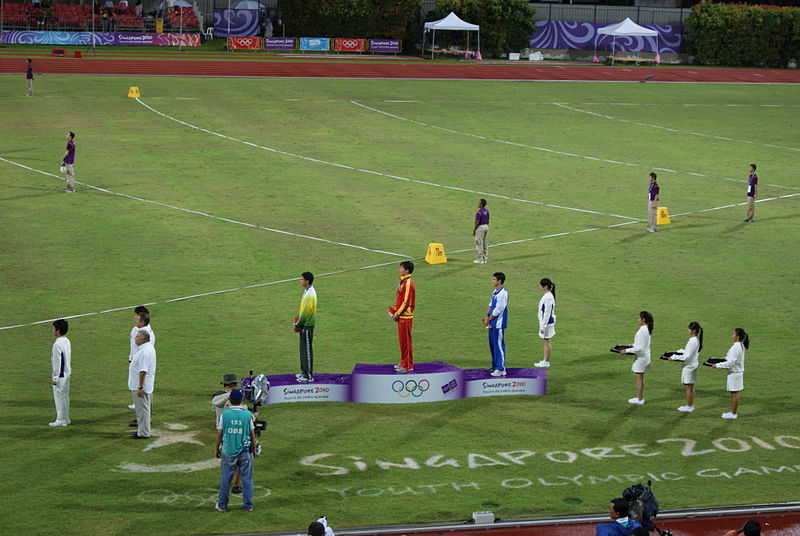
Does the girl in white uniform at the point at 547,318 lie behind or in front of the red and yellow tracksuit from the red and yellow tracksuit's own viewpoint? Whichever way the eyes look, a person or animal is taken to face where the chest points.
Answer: behind

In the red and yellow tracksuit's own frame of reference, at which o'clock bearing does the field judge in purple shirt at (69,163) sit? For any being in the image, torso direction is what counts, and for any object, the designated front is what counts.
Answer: The field judge in purple shirt is roughly at 2 o'clock from the red and yellow tracksuit.

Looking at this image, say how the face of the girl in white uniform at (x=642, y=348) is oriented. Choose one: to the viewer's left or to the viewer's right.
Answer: to the viewer's left

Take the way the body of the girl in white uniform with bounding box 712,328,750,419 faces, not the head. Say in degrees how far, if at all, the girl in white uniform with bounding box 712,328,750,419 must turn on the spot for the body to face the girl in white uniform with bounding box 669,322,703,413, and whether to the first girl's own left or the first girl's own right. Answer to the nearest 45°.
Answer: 0° — they already face them

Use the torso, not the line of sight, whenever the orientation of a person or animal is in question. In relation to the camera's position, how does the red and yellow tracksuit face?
facing to the left of the viewer
